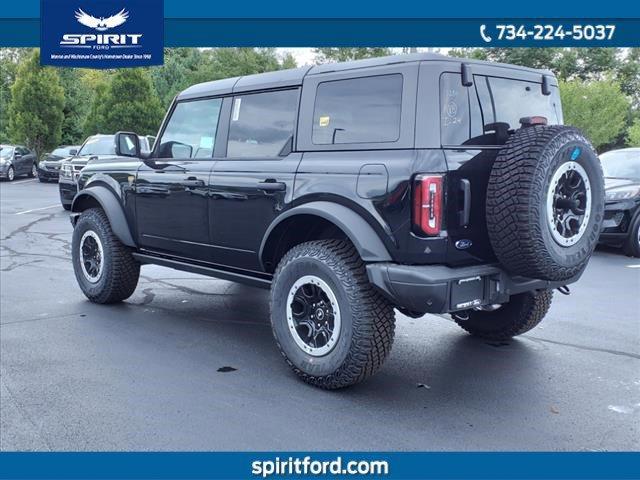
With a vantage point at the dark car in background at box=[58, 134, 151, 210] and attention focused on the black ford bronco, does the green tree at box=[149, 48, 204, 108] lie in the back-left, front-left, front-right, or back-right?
back-left

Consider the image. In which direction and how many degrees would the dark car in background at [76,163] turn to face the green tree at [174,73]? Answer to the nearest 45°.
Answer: approximately 135° to its right

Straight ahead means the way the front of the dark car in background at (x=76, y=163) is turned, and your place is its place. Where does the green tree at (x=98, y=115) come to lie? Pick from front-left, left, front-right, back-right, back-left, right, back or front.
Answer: back-right

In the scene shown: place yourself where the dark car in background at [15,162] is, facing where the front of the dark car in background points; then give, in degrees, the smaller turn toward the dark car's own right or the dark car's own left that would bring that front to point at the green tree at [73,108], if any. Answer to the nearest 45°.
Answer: approximately 135° to the dark car's own right

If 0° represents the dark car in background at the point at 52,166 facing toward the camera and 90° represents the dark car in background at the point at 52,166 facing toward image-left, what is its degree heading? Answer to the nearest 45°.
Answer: approximately 45°

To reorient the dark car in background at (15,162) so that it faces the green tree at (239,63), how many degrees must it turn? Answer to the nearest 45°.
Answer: approximately 135° to its left

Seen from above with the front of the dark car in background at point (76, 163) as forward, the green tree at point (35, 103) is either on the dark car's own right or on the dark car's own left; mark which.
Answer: on the dark car's own right

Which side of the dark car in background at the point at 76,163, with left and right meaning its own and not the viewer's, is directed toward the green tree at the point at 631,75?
back
